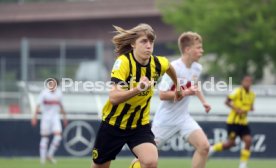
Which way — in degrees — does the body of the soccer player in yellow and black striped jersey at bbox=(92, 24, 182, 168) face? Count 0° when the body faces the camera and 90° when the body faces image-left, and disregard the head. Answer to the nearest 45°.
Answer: approximately 315°

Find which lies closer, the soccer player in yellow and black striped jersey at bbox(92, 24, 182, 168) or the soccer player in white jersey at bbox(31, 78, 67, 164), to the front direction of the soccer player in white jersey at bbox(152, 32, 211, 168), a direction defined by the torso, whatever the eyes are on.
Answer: the soccer player in yellow and black striped jersey

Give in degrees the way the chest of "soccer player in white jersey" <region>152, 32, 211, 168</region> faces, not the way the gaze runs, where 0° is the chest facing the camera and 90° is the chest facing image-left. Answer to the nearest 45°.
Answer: approximately 315°

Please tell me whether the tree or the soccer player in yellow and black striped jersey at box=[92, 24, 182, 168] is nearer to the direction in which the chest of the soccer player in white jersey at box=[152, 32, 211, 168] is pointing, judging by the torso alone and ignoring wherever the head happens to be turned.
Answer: the soccer player in yellow and black striped jersey

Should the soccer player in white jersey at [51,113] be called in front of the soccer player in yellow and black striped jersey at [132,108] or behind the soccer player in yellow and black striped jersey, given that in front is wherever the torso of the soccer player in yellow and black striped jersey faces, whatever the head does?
behind

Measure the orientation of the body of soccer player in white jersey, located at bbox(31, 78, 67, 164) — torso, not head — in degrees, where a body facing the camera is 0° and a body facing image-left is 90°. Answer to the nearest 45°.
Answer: approximately 0°

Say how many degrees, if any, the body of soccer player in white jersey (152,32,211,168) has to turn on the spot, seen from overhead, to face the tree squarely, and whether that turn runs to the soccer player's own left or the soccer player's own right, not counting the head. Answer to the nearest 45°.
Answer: approximately 135° to the soccer player's own left

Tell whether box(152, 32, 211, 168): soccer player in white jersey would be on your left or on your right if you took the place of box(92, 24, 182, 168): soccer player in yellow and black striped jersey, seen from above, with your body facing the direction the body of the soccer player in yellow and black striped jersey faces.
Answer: on your left

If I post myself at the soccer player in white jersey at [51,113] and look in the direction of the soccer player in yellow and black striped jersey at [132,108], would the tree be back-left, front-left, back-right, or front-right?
back-left
